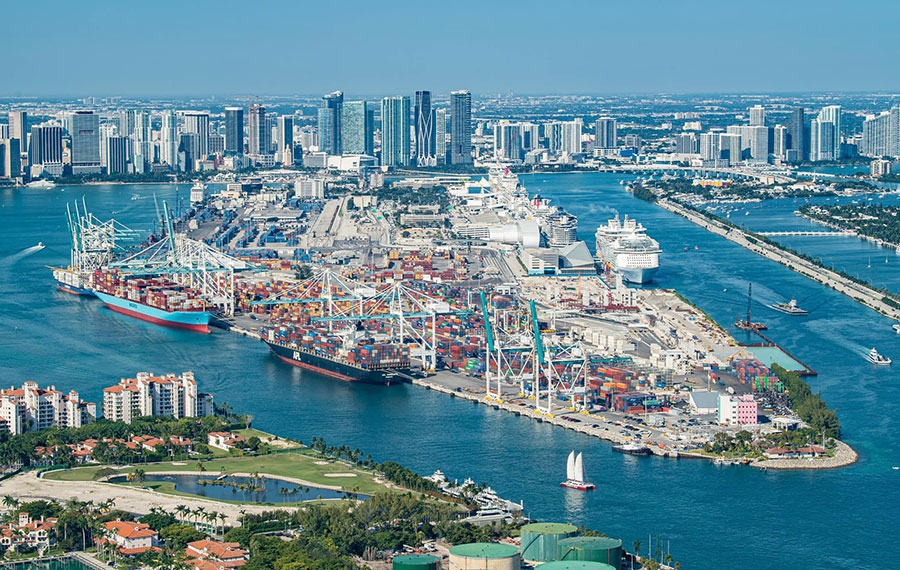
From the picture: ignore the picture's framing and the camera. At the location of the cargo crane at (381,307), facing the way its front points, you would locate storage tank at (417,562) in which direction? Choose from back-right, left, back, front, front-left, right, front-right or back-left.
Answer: front-left

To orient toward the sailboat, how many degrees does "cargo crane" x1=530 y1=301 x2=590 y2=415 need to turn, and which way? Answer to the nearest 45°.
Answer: approximately 45° to its left

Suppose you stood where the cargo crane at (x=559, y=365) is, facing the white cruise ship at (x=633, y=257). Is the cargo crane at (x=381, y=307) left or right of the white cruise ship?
left

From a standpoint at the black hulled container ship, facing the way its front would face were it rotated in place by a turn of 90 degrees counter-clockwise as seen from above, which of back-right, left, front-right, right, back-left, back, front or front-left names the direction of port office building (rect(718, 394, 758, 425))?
left

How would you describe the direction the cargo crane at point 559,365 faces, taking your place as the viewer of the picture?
facing the viewer and to the left of the viewer

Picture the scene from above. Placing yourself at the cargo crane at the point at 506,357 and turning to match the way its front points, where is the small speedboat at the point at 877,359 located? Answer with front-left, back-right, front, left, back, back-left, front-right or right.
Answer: back-left

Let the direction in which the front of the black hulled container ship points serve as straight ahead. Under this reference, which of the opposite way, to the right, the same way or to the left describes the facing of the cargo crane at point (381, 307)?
to the left

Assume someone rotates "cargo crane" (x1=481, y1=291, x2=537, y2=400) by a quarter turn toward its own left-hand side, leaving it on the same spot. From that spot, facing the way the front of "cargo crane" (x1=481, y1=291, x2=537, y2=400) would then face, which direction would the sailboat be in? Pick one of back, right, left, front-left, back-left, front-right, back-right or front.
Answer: front-right

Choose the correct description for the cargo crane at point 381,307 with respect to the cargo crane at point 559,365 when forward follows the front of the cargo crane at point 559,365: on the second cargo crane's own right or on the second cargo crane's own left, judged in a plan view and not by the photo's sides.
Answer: on the second cargo crane's own right

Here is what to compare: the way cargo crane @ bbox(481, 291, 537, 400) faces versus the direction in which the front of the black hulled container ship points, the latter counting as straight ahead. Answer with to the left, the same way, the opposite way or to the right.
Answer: to the left

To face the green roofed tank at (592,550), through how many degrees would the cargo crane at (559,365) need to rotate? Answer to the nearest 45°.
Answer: approximately 45° to its left

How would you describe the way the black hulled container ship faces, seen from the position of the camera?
facing away from the viewer and to the left of the viewer

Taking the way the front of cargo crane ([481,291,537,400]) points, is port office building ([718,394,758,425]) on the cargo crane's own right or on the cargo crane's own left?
on the cargo crane's own left
